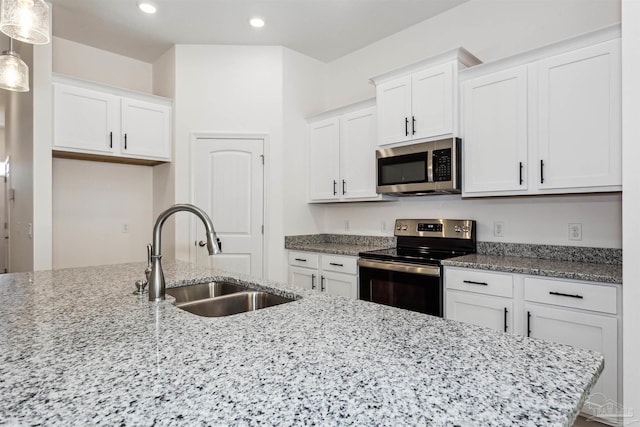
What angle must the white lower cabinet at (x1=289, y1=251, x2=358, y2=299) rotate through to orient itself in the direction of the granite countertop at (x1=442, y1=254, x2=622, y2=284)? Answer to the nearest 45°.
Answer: approximately 90° to its left

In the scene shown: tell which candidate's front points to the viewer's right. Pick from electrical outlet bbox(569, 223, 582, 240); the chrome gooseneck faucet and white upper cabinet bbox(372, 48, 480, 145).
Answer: the chrome gooseneck faucet

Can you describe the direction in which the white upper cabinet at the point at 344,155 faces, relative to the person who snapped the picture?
facing the viewer and to the left of the viewer

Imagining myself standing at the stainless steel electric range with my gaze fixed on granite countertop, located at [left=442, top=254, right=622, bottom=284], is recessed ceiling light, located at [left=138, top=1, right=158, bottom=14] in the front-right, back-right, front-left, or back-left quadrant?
back-right

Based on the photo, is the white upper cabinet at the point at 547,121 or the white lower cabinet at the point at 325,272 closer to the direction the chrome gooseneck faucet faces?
the white upper cabinet

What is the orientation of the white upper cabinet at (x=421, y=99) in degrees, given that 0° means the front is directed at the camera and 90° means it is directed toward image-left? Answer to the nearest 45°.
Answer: approximately 45°

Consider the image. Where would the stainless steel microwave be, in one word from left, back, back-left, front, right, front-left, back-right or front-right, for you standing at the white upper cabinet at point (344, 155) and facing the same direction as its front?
left

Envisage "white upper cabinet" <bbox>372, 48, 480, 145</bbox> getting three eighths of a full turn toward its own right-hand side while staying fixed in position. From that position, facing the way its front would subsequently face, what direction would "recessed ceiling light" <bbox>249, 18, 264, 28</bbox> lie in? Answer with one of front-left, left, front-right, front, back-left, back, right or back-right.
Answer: left

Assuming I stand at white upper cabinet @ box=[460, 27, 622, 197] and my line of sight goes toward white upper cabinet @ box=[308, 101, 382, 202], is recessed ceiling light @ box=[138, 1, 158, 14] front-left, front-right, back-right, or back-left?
front-left

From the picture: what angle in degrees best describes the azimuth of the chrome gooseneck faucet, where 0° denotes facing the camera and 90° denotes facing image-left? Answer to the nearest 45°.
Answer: approximately 270°

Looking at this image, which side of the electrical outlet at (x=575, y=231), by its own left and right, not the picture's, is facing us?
front
